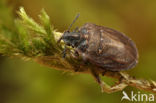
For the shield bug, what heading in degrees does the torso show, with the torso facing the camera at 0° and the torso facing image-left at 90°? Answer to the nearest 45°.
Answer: approximately 90°
